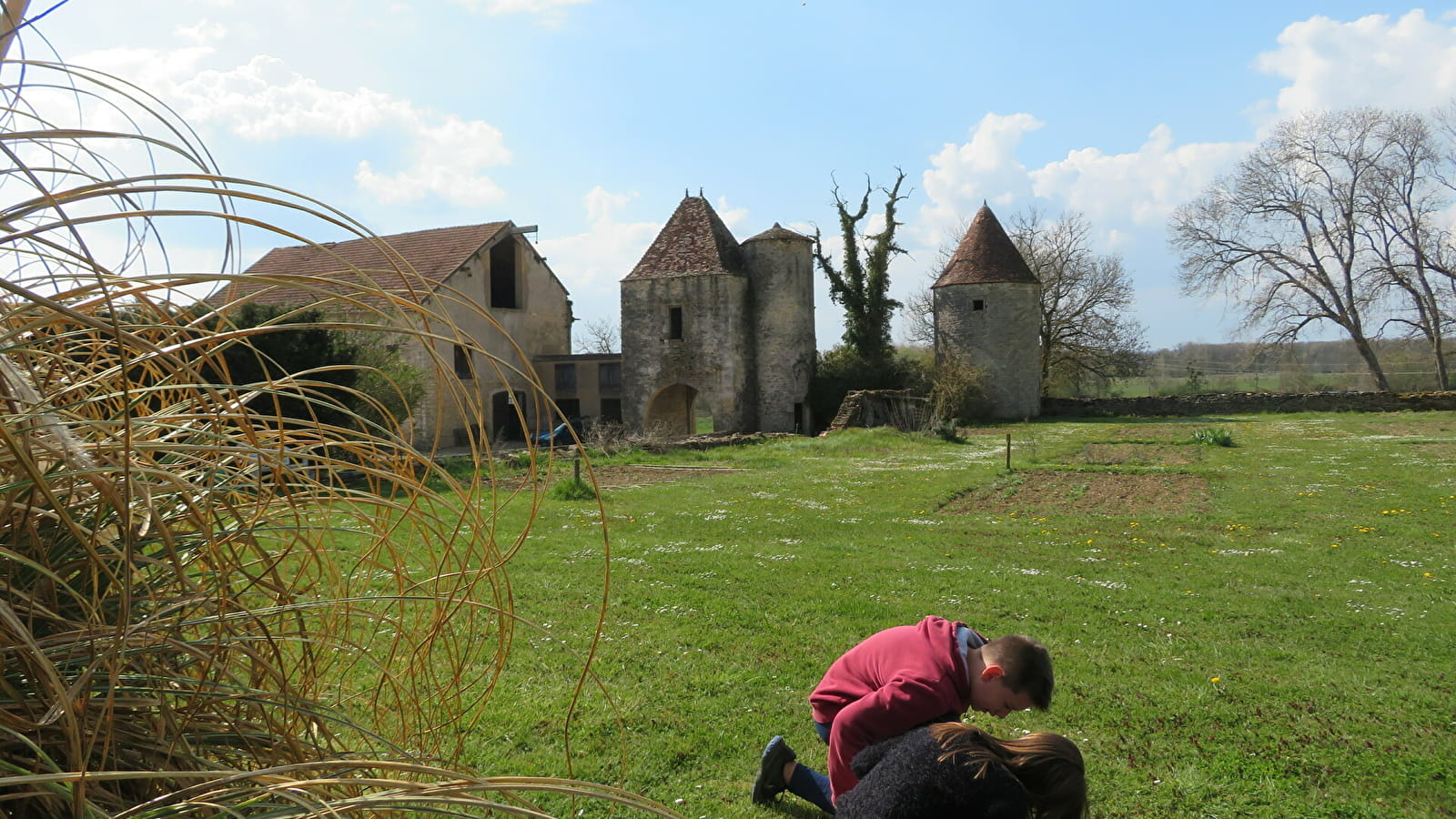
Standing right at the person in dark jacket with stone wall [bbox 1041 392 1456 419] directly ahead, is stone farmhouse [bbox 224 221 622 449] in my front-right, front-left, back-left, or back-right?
front-left

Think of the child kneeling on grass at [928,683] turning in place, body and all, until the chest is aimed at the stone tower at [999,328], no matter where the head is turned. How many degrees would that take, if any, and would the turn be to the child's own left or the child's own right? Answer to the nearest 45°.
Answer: approximately 90° to the child's own left

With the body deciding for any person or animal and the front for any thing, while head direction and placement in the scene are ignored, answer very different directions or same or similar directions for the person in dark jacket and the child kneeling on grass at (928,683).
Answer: same or similar directions

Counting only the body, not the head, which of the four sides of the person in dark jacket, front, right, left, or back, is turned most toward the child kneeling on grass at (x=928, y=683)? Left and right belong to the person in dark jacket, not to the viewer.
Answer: left

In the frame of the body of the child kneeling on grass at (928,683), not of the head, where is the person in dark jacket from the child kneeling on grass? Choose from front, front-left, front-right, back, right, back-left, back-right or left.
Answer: right

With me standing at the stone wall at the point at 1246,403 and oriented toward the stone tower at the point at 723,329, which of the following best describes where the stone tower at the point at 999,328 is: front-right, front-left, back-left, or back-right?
front-right

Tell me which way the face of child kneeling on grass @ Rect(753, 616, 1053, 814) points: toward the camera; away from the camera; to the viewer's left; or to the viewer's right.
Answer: to the viewer's right

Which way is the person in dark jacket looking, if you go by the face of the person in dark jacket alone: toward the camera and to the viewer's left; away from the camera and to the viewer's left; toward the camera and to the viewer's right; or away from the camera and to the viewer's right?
away from the camera and to the viewer's right

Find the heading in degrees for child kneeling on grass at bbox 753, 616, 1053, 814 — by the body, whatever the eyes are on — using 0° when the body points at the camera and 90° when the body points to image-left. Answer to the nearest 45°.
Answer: approximately 270°

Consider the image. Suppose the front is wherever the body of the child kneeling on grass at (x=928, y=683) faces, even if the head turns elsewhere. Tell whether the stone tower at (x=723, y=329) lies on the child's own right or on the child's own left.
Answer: on the child's own left

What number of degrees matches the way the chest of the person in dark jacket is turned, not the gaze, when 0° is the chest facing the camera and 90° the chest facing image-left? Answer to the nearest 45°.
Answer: approximately 270°
